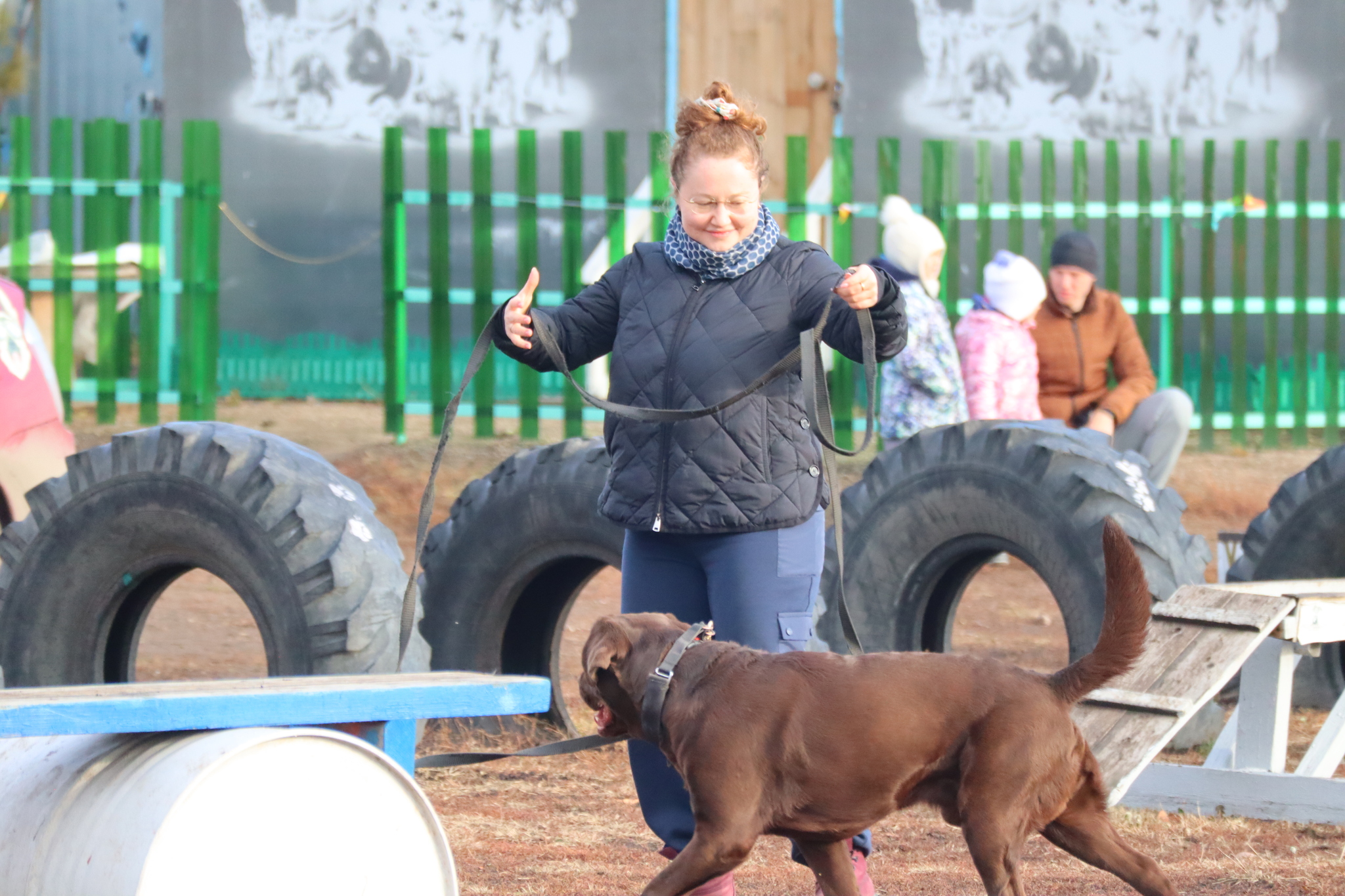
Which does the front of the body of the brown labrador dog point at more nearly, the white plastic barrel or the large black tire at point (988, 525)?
the white plastic barrel

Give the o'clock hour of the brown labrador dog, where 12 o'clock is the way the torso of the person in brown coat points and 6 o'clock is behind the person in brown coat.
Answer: The brown labrador dog is roughly at 12 o'clock from the person in brown coat.

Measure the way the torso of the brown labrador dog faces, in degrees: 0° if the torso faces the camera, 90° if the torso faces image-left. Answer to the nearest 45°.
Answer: approximately 90°

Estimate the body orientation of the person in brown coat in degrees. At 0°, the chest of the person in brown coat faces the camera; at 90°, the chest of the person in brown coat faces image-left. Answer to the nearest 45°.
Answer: approximately 0°

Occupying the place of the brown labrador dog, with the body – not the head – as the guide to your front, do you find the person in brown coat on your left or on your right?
on your right

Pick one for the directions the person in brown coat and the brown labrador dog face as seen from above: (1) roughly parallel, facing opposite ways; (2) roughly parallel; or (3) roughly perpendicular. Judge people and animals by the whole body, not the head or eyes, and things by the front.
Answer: roughly perpendicular

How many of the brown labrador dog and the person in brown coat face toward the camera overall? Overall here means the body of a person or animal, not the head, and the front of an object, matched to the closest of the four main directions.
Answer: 1

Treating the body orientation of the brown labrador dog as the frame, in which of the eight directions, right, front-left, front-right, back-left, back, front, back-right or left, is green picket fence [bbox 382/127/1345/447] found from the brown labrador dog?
right

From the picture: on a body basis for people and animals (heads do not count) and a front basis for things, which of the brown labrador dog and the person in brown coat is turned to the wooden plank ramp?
the person in brown coat

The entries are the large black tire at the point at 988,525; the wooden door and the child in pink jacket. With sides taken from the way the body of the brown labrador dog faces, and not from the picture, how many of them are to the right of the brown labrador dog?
3
